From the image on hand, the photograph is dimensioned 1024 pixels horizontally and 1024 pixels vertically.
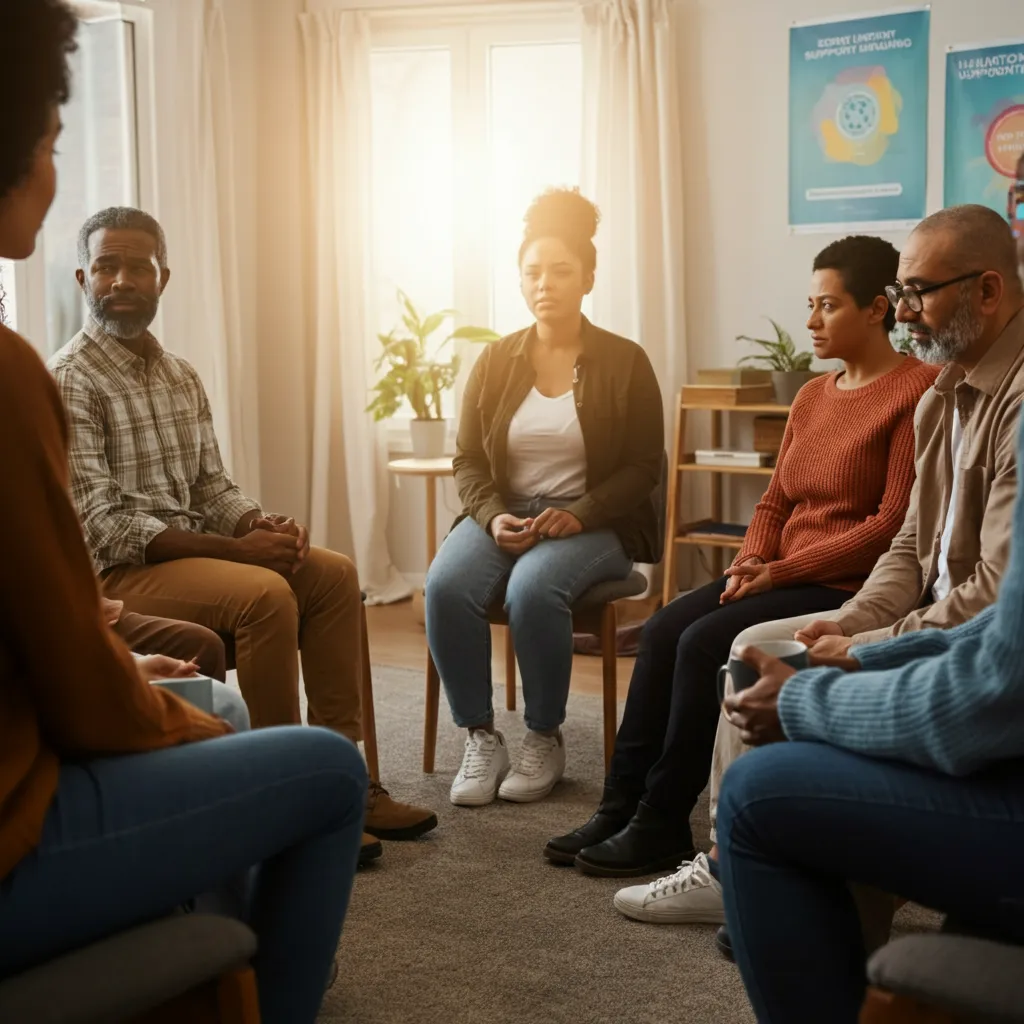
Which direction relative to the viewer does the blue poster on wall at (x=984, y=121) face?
toward the camera

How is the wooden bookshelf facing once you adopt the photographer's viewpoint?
facing the viewer

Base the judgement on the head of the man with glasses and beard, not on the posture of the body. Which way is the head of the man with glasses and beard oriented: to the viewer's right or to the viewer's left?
to the viewer's left

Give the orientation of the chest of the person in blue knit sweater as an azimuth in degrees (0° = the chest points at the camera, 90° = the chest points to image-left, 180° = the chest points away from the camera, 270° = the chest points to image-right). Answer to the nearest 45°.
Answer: approximately 90°

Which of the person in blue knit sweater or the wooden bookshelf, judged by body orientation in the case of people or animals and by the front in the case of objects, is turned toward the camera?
the wooden bookshelf

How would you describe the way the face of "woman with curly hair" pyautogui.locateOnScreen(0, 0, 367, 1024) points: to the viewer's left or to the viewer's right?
to the viewer's right

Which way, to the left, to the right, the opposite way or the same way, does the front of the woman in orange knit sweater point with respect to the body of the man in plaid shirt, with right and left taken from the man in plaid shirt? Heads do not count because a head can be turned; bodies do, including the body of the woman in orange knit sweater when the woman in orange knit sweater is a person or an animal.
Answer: to the right

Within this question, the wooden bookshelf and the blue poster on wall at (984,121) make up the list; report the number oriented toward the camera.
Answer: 2

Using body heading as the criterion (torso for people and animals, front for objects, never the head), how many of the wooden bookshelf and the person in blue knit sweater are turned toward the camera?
1

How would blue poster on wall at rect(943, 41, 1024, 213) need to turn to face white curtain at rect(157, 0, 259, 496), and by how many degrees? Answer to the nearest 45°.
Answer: approximately 90° to its right

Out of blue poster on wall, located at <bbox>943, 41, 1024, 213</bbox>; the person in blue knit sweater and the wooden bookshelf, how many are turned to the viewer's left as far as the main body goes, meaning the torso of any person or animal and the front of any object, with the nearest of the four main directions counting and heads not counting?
1

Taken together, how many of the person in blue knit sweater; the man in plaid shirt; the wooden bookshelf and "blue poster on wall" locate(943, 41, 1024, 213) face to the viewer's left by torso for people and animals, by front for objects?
1

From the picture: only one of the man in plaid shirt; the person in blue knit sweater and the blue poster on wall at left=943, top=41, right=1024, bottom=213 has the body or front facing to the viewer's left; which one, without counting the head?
the person in blue knit sweater

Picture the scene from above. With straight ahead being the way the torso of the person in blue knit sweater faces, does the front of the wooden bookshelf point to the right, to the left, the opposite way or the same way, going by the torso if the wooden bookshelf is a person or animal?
to the left

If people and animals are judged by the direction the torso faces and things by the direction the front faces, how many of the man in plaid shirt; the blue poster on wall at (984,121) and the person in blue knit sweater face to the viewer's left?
1

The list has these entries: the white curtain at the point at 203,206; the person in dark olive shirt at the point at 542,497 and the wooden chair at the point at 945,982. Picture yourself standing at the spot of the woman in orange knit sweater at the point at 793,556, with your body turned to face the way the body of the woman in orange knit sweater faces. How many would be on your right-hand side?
2
